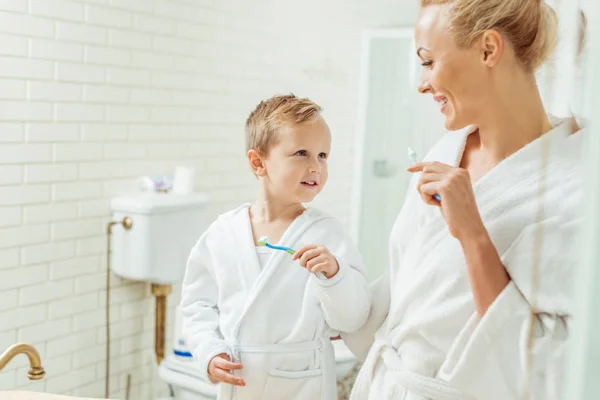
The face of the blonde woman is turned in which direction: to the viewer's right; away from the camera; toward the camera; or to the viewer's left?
to the viewer's left

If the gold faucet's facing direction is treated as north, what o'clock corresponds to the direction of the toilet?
The toilet is roughly at 10 o'clock from the gold faucet.

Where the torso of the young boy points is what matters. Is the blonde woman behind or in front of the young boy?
in front

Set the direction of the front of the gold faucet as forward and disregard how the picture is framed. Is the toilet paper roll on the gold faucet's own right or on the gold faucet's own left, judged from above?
on the gold faucet's own left

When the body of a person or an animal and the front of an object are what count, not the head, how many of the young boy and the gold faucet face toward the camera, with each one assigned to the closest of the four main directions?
1

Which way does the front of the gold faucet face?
to the viewer's right

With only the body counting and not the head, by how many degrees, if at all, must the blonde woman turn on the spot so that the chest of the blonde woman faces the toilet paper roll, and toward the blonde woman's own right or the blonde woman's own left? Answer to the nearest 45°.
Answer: approximately 90° to the blonde woman's own right

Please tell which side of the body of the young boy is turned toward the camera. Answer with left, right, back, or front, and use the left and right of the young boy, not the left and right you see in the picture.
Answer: front

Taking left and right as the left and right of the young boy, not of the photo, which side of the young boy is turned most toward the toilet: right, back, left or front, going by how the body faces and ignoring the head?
back

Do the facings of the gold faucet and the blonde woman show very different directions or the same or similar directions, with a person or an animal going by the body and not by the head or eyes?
very different directions

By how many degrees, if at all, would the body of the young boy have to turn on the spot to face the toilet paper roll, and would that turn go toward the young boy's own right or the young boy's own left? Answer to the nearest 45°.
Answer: approximately 180°

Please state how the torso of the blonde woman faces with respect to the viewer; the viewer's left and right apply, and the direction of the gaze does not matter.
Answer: facing the viewer and to the left of the viewer

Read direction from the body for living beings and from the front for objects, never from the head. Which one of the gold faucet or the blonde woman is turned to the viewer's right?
the gold faucet

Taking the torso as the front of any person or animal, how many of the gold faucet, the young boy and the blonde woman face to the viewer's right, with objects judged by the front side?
1

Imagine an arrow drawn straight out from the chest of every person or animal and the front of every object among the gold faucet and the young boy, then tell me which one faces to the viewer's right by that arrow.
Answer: the gold faucet
